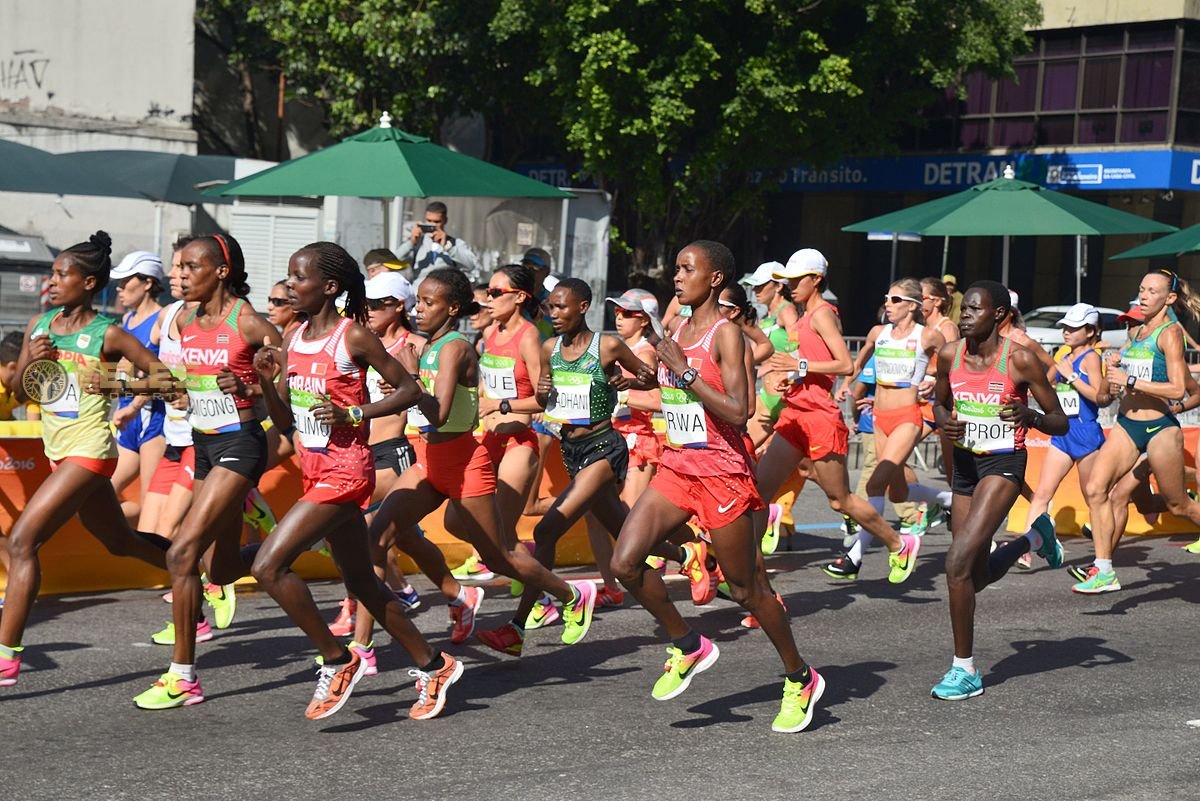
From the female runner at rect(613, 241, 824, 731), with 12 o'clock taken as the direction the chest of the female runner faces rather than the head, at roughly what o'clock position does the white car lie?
The white car is roughly at 5 o'clock from the female runner.

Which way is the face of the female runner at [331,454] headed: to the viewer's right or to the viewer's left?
to the viewer's left

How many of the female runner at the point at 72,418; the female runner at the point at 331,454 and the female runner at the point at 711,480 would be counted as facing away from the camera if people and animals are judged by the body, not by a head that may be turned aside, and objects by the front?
0

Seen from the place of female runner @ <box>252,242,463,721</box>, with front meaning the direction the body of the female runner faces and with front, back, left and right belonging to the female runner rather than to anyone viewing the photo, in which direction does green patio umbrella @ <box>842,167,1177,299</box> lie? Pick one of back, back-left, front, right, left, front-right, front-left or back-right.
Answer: back

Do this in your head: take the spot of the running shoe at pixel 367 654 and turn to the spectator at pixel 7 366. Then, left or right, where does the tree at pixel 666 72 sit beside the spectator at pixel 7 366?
right

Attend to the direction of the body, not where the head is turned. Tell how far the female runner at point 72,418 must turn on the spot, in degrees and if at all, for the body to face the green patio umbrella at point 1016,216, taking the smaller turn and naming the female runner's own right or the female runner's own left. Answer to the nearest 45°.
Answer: approximately 180°

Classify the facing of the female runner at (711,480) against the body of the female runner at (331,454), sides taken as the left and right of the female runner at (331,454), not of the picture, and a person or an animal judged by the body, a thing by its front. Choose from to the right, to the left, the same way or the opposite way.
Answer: the same way

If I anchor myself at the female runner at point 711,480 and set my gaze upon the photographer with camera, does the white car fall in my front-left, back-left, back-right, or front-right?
front-right

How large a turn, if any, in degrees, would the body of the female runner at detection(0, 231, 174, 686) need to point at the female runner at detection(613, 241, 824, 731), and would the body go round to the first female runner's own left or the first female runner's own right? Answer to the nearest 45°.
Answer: approximately 90° to the first female runner's own left

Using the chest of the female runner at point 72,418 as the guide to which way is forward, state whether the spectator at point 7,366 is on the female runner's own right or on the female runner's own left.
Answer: on the female runner's own right

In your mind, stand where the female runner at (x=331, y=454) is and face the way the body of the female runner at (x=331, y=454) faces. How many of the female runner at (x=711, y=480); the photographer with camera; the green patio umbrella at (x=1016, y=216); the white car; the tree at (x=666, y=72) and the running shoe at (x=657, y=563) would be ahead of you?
0

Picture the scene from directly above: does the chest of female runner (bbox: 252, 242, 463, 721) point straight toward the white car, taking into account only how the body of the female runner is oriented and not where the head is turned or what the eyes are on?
no

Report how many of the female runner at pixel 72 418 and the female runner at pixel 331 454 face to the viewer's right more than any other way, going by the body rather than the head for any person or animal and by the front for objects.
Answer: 0

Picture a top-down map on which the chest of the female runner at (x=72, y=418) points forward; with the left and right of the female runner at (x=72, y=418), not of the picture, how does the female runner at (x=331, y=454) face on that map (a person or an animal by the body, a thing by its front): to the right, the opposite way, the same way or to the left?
the same way

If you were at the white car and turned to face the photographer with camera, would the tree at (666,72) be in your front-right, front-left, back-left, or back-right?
front-right

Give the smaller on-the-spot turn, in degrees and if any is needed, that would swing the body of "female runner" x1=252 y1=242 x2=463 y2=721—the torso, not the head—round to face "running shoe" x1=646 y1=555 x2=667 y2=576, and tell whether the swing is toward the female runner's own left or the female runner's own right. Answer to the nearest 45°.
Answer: approximately 180°

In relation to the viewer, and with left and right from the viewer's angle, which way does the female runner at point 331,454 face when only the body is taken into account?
facing the viewer and to the left of the viewer

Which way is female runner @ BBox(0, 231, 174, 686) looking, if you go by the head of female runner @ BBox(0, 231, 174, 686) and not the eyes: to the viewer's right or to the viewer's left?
to the viewer's left
